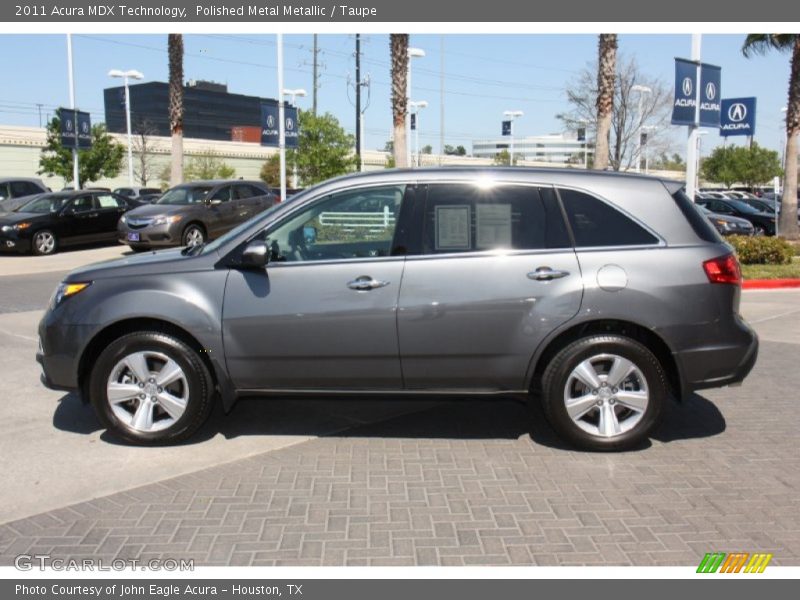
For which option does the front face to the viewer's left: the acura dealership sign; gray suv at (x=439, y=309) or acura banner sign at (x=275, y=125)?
the gray suv

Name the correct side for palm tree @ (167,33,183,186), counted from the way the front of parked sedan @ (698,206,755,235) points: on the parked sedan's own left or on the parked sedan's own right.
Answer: on the parked sedan's own right

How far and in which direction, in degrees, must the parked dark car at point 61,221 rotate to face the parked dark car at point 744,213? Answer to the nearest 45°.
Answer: approximately 135° to its left

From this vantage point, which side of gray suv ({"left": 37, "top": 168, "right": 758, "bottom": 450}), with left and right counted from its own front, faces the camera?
left

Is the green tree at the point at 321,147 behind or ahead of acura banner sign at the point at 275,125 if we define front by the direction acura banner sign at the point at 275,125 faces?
behind

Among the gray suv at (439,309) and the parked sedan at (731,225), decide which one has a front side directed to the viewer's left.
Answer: the gray suv

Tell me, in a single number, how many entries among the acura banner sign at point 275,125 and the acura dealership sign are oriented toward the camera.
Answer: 2

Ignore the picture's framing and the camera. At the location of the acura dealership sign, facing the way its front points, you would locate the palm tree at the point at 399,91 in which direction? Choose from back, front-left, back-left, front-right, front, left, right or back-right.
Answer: right

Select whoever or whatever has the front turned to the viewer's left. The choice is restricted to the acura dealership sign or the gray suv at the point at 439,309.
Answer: the gray suv

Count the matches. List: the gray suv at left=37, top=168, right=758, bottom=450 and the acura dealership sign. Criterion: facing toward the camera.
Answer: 1
